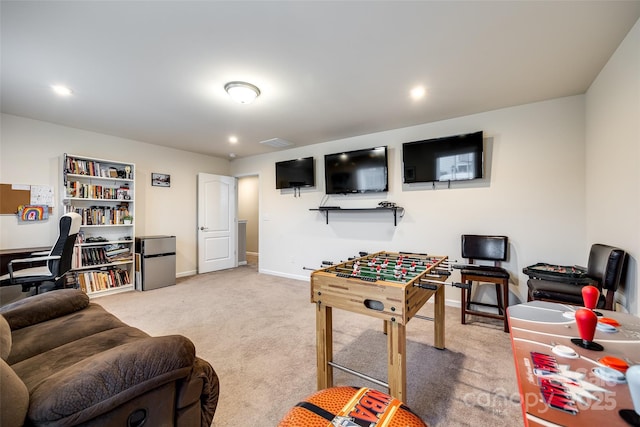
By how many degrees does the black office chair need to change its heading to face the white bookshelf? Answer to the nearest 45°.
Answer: approximately 135° to its right

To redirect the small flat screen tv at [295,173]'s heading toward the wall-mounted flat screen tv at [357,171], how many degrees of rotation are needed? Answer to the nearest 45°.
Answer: approximately 90° to its left

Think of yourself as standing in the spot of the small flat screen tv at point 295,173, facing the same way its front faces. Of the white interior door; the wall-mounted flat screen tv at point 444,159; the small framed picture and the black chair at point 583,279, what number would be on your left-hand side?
2

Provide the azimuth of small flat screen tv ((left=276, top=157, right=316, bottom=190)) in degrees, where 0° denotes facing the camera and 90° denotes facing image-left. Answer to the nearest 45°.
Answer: approximately 45°

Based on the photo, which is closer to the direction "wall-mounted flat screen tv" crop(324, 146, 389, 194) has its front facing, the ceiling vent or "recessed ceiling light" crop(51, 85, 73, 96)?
the recessed ceiling light

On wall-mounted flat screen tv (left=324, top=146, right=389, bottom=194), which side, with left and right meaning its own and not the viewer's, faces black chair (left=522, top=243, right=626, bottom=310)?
left

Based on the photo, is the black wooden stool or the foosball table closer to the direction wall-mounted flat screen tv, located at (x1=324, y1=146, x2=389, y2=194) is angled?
the foosball table

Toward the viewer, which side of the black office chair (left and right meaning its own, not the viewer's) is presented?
left
